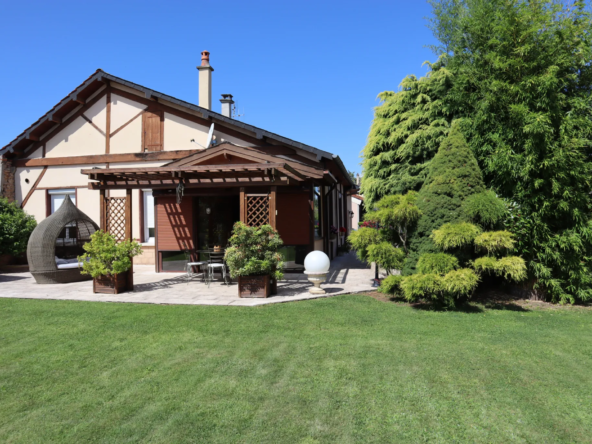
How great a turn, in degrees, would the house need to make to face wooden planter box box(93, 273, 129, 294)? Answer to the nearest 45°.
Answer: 0° — it already faces it

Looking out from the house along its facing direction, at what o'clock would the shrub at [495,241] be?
The shrub is roughly at 11 o'clock from the house.

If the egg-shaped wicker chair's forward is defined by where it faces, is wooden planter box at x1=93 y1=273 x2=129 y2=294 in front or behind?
in front

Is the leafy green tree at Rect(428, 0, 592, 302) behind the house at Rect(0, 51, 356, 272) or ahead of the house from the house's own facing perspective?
ahead

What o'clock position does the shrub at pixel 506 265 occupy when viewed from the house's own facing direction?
The shrub is roughly at 11 o'clock from the house.

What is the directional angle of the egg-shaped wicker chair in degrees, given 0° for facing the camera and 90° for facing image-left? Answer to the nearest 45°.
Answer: approximately 315°

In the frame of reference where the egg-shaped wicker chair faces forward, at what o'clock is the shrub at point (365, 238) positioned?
The shrub is roughly at 12 o'clock from the egg-shaped wicker chair.

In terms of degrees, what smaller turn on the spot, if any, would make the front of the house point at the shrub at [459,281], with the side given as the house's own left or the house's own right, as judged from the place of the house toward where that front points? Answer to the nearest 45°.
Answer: approximately 45° to the house's own left

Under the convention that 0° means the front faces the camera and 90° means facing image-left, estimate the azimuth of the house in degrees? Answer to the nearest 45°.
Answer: approximately 0°
